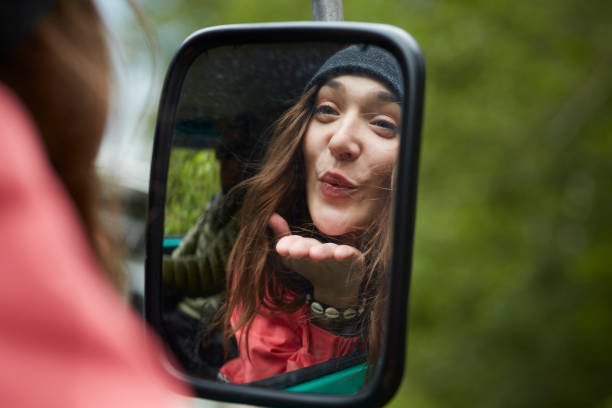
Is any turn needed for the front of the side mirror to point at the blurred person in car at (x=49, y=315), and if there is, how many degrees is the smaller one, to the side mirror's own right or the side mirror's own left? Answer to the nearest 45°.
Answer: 0° — it already faces them

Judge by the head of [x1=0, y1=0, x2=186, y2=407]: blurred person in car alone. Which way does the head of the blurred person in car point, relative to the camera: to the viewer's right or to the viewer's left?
to the viewer's right

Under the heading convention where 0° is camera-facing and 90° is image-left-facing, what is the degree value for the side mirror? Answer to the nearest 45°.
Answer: approximately 0°
